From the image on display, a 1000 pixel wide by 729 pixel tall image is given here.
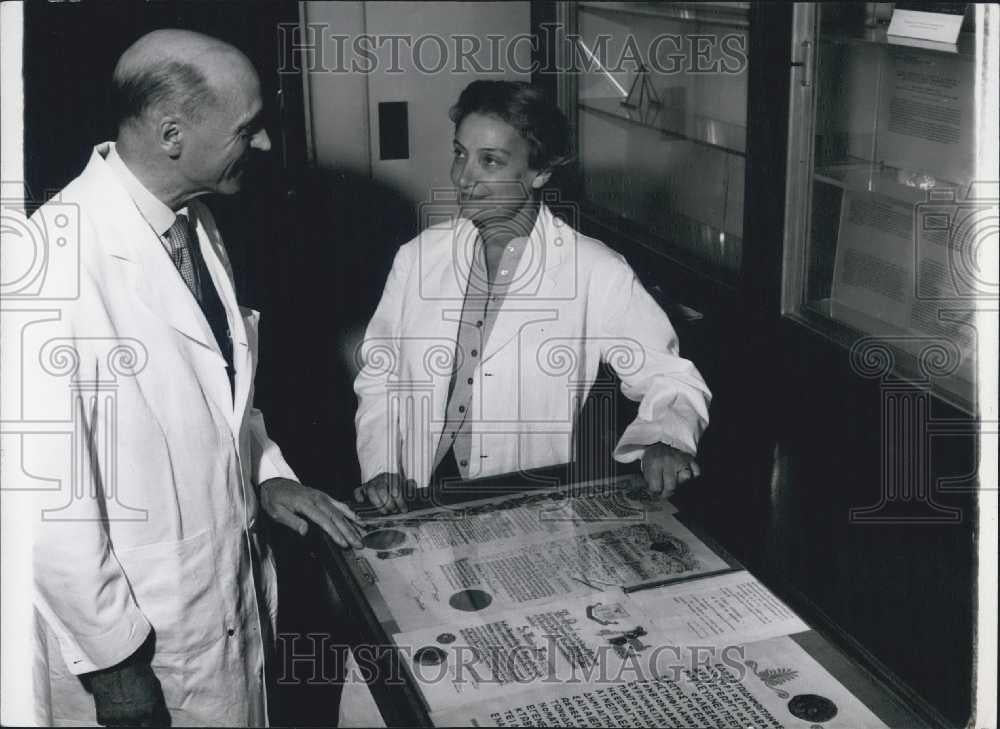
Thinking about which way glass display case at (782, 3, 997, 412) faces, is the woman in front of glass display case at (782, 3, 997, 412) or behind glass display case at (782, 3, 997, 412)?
in front

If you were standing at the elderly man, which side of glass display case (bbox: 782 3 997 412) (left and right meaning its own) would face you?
front

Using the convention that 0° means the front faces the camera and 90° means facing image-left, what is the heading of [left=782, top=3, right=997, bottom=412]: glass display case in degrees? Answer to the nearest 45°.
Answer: approximately 45°

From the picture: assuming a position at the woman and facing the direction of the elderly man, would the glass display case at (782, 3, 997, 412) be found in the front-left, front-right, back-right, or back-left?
back-left

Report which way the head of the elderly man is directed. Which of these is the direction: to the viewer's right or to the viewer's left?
to the viewer's right

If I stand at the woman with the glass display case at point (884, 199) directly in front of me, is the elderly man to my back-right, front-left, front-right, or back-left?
back-right
